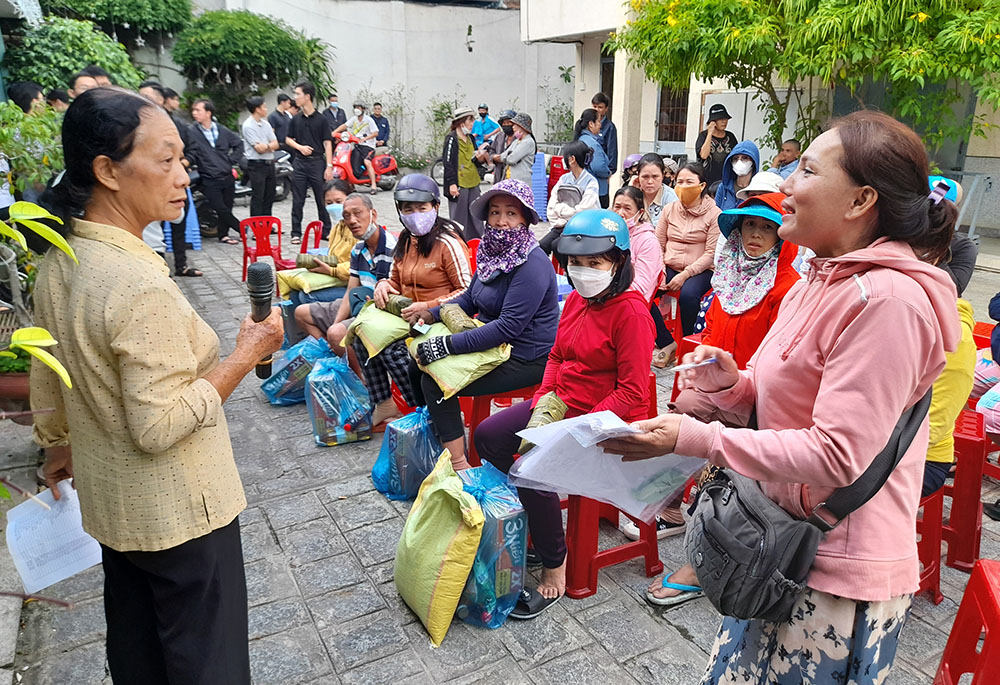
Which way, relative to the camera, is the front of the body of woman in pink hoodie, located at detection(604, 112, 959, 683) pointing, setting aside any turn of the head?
to the viewer's left

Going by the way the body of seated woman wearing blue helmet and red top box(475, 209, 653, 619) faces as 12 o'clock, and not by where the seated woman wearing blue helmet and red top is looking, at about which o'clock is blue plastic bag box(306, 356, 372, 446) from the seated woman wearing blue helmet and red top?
The blue plastic bag is roughly at 3 o'clock from the seated woman wearing blue helmet and red top.

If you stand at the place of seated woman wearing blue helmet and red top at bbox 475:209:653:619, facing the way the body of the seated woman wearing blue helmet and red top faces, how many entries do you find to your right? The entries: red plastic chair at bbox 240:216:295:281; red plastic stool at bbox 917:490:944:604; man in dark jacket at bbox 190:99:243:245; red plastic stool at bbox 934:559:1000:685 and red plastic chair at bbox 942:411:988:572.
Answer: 2

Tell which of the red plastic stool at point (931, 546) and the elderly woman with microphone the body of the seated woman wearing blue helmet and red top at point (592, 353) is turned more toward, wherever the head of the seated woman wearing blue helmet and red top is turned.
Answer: the elderly woman with microphone

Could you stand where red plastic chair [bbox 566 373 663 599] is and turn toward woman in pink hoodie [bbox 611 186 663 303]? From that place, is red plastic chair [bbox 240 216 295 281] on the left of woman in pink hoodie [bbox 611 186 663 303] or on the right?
left

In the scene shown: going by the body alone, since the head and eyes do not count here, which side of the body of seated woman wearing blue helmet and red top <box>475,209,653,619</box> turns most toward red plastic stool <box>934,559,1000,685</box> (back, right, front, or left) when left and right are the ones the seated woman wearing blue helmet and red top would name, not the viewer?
left
